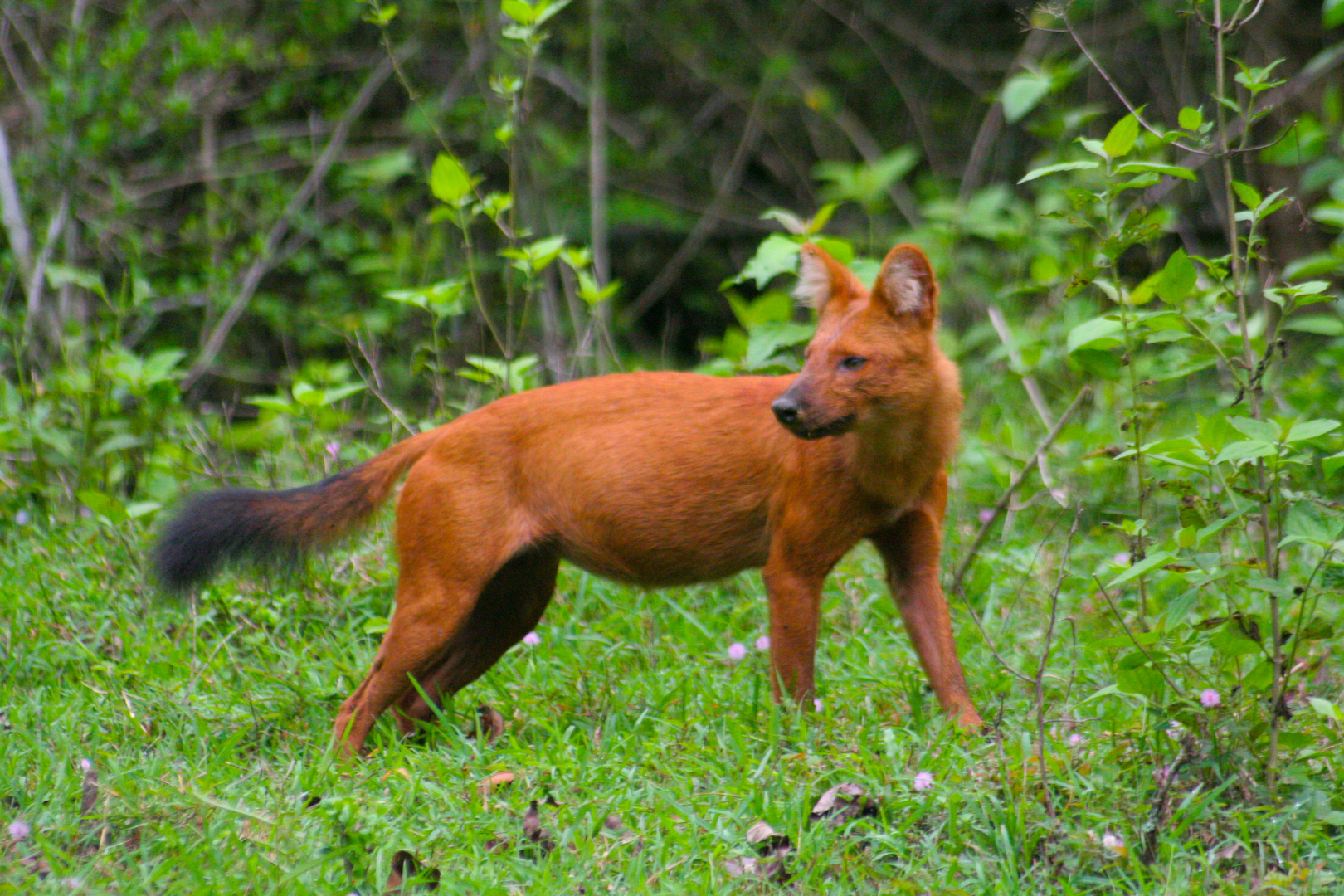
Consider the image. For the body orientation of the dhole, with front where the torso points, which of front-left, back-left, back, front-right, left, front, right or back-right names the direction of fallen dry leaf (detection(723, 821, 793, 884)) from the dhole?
right

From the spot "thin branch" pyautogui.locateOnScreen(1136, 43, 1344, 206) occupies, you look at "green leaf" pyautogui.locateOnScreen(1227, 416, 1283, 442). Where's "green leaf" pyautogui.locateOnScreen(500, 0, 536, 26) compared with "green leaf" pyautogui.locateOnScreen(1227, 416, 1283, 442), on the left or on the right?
right

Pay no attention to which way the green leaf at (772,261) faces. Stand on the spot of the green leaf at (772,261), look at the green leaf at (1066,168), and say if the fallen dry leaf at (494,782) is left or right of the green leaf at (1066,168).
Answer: right

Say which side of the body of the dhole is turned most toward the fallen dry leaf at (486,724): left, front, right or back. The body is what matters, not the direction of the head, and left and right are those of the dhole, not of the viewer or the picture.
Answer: back

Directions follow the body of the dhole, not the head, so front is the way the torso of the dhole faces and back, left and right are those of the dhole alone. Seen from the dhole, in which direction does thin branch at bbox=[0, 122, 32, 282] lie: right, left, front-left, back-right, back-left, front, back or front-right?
back-left

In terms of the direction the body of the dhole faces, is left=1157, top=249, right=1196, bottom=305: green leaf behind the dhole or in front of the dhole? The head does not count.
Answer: in front

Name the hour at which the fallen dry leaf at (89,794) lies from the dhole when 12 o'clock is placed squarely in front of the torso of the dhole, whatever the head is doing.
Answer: The fallen dry leaf is roughly at 5 o'clock from the dhole.

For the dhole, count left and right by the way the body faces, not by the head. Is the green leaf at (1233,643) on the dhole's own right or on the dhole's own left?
on the dhole's own right

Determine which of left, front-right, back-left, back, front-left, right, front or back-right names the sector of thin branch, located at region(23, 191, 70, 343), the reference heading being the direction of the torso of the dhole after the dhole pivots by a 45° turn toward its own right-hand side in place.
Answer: back

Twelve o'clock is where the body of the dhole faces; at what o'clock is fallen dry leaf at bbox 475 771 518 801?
The fallen dry leaf is roughly at 4 o'clock from the dhole.

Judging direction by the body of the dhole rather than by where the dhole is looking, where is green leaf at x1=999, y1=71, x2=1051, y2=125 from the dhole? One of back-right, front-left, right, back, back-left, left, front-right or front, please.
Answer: front-left

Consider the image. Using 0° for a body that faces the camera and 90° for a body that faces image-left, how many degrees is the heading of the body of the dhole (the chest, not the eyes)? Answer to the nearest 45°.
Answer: approximately 270°
